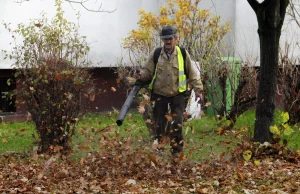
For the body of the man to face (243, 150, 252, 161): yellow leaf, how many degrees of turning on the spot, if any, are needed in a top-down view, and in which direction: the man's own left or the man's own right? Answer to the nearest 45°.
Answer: approximately 90° to the man's own left

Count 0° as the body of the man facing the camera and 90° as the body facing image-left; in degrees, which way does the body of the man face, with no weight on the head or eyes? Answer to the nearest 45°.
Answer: approximately 0°

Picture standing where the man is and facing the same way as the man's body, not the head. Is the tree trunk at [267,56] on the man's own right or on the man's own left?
on the man's own left
